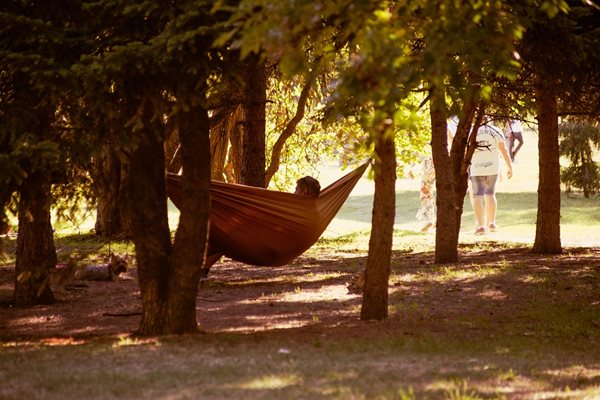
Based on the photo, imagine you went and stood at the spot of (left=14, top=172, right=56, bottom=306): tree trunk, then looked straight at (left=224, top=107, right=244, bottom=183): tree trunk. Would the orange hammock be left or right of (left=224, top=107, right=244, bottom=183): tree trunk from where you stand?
right

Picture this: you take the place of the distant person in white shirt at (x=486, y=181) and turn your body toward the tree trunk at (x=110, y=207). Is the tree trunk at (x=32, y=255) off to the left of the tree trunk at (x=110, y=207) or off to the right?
left

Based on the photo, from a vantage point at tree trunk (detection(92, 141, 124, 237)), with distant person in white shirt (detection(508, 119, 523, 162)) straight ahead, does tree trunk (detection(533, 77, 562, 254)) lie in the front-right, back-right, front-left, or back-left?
front-right
